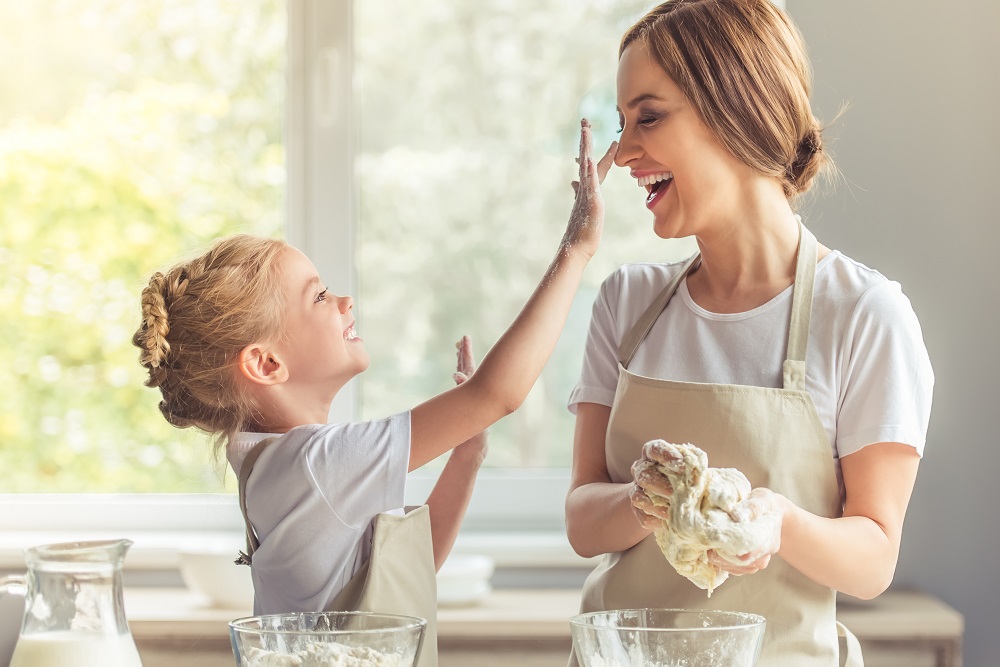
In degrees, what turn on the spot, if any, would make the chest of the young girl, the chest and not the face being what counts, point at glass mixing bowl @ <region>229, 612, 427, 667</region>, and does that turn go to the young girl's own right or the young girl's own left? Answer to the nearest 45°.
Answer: approximately 90° to the young girl's own right

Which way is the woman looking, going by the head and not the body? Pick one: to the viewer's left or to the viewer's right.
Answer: to the viewer's left

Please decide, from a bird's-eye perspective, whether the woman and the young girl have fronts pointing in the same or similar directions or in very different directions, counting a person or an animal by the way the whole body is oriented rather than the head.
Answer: very different directions

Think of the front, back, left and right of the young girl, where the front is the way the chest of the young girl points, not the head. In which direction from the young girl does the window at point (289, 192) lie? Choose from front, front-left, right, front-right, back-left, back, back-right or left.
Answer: left

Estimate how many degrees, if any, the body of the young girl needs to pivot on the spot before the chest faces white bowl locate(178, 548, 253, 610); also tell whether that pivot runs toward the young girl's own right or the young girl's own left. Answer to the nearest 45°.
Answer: approximately 90° to the young girl's own left

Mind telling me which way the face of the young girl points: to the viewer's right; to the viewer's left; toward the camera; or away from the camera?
to the viewer's right

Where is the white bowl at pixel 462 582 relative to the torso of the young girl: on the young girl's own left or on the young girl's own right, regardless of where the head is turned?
on the young girl's own left

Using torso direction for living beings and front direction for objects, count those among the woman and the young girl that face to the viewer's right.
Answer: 1

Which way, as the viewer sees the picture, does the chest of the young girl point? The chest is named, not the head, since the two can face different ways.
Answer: to the viewer's right

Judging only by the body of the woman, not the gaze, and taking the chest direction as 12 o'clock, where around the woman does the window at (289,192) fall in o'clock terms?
The window is roughly at 3 o'clock from the woman.

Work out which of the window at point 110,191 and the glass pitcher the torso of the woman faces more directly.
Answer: the glass pitcher

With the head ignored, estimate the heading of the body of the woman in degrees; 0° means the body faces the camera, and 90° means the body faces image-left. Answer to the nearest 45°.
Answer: approximately 45°

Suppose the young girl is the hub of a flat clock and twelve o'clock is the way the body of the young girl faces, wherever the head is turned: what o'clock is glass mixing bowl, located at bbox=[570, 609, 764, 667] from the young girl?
The glass mixing bowl is roughly at 2 o'clock from the young girl.

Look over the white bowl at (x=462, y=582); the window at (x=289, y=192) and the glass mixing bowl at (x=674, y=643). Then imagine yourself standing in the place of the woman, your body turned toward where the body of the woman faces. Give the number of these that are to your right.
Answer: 2
